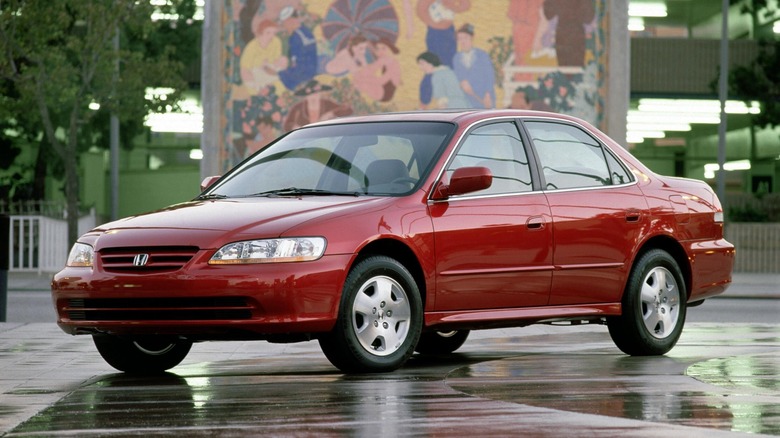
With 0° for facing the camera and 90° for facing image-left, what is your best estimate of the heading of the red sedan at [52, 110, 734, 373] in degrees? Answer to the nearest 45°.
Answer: approximately 45°

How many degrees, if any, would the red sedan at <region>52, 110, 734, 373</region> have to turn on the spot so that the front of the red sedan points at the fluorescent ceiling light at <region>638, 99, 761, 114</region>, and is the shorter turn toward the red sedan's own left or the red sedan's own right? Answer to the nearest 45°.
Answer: approximately 135° to the red sedan's own right

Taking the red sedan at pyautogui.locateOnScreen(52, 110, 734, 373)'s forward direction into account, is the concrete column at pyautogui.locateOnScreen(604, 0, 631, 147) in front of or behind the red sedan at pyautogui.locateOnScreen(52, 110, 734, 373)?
behind

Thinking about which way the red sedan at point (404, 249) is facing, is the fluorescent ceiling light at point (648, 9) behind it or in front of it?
behind

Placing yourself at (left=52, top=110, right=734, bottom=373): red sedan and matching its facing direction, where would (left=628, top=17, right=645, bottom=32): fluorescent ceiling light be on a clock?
The fluorescent ceiling light is roughly at 5 o'clock from the red sedan.

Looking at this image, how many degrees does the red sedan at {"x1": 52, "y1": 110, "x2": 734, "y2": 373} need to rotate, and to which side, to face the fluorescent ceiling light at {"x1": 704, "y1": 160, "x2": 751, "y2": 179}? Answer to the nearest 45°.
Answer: approximately 135° to its right

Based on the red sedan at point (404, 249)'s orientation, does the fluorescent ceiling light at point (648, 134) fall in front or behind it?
behind

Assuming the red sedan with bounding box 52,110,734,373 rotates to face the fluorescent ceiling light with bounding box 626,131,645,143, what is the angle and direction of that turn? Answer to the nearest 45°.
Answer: approximately 135° to its right
